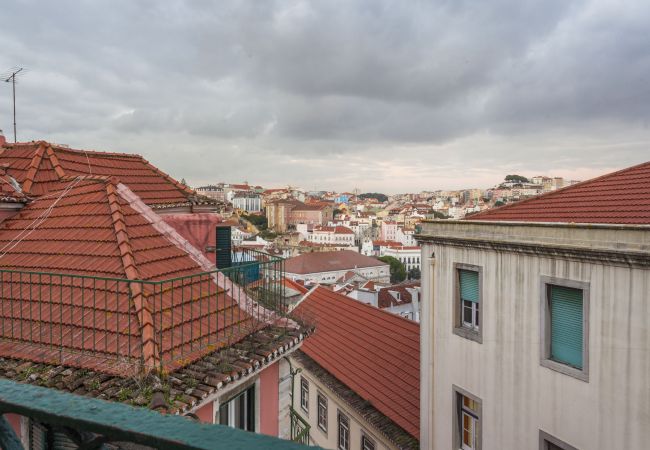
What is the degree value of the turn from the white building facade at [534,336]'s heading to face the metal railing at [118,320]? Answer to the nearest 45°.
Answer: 0° — it already faces it

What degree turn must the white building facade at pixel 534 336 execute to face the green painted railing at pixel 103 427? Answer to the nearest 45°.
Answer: approximately 45° to its left

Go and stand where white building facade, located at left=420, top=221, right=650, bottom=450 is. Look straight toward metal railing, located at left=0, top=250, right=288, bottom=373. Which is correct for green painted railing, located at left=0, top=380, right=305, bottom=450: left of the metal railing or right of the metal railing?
left

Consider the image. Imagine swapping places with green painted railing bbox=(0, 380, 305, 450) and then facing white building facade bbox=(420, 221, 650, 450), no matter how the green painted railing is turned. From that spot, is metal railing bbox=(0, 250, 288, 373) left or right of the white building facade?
left

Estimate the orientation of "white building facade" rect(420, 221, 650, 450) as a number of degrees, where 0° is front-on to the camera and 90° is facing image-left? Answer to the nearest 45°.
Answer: approximately 45°
